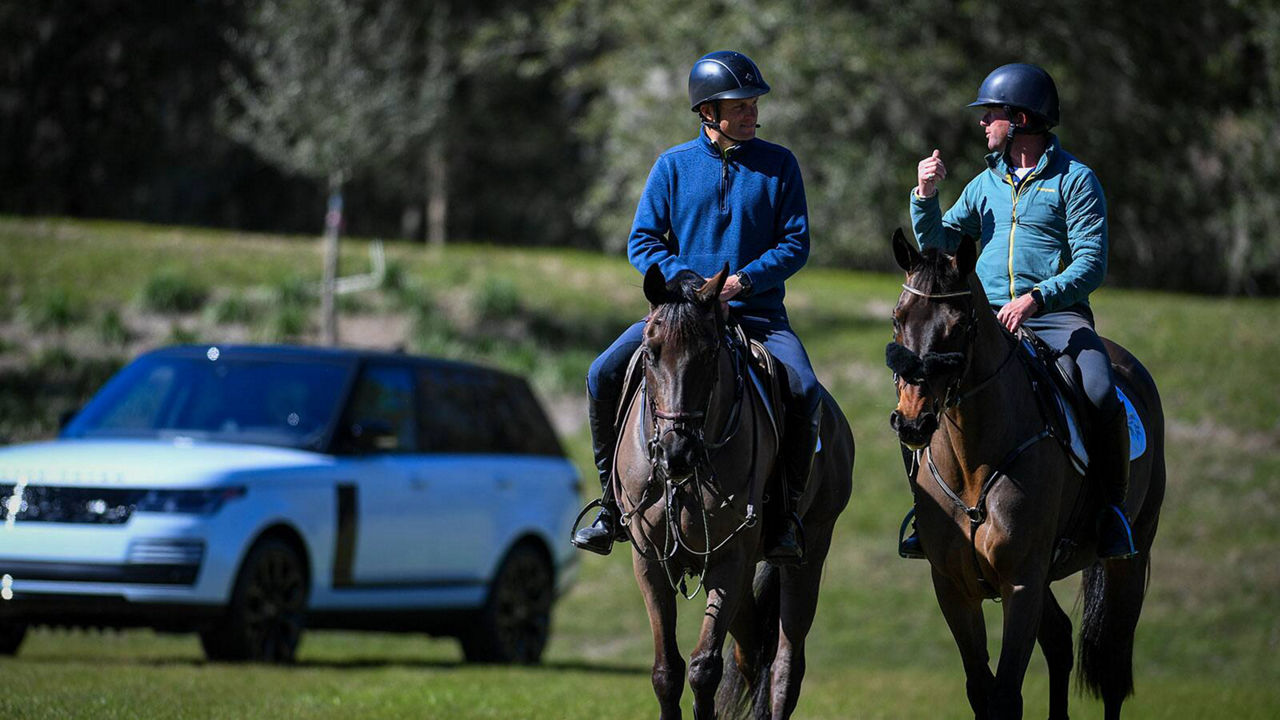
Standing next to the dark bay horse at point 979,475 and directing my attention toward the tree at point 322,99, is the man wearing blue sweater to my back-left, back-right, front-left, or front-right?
front-left

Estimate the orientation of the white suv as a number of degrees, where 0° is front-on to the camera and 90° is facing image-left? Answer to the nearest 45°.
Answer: approximately 45°

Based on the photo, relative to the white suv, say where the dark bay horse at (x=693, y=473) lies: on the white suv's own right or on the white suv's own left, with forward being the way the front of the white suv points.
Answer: on the white suv's own left

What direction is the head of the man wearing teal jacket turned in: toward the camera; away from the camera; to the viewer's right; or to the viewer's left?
to the viewer's left

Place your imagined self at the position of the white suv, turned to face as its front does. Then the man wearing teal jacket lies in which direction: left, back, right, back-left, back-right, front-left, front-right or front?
left

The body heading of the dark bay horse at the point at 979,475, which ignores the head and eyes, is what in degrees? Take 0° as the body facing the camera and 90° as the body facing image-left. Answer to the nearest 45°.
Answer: approximately 45°

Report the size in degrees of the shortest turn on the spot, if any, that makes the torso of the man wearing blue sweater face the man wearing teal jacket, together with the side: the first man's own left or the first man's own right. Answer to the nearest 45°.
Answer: approximately 90° to the first man's own left

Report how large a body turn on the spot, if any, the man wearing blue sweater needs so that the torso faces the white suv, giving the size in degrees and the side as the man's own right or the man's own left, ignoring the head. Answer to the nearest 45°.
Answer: approximately 135° to the man's own right

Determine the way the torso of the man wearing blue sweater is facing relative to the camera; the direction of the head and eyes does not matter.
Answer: toward the camera
